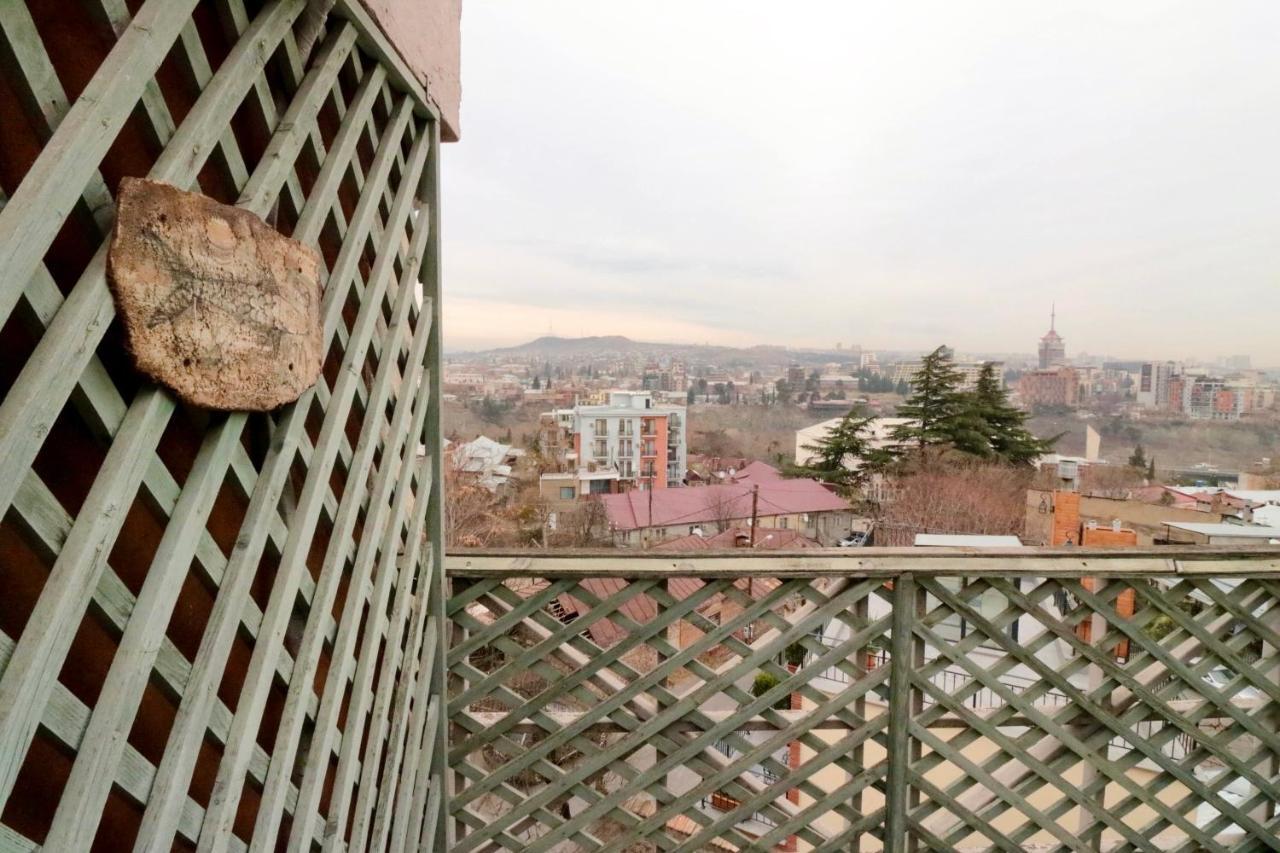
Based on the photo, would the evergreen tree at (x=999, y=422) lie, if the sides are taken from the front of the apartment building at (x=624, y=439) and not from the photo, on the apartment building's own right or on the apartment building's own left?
on the apartment building's own left

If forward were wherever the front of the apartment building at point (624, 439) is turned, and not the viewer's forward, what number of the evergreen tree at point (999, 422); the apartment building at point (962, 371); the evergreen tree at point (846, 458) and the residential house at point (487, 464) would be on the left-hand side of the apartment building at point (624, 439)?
3

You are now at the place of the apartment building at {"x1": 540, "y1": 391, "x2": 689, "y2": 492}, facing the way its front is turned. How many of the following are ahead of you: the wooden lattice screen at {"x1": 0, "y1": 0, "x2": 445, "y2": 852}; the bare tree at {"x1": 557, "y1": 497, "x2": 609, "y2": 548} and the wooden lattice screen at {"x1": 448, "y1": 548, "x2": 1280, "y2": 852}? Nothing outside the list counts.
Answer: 3

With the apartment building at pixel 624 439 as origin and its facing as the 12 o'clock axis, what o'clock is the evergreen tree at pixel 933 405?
The evergreen tree is roughly at 9 o'clock from the apartment building.

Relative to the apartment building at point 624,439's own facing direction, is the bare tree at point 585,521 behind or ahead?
ahead

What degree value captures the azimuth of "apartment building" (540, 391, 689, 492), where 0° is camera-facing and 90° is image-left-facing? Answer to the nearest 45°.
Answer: approximately 0°

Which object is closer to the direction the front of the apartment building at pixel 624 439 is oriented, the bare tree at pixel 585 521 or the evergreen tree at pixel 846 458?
the bare tree

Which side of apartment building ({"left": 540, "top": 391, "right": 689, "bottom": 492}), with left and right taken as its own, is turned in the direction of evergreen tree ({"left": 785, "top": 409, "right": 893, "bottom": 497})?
left

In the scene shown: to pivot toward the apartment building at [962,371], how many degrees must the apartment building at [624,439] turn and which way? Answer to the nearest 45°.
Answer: approximately 90° to its left

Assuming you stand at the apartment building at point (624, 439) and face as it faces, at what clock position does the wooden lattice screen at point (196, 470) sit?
The wooden lattice screen is roughly at 12 o'clock from the apartment building.

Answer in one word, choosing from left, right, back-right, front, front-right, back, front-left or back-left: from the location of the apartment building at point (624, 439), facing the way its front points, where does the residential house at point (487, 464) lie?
front-right
